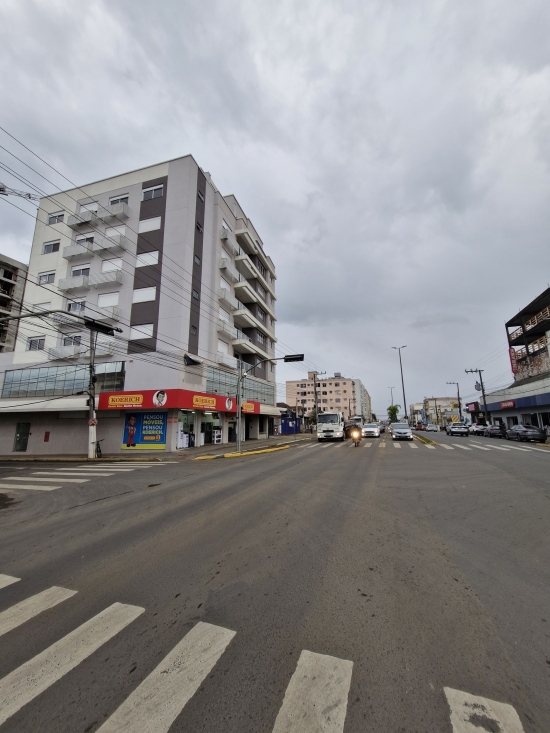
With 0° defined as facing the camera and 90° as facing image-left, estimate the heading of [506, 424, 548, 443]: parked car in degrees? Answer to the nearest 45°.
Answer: approximately 135°

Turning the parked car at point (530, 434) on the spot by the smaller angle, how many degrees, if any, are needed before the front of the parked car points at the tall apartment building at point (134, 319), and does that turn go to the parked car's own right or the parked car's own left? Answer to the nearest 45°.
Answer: approximately 90° to the parked car's own left

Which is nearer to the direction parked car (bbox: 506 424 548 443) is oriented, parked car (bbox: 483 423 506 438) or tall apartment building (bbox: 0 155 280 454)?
the parked car

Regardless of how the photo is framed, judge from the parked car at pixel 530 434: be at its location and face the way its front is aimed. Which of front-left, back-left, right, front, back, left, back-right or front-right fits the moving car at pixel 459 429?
front

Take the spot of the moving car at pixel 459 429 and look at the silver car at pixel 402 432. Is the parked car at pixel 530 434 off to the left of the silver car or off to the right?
left

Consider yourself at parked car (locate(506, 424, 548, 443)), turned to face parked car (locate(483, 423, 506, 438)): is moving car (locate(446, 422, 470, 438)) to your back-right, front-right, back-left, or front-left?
front-left

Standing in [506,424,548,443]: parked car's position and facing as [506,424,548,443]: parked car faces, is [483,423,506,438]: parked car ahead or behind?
ahead

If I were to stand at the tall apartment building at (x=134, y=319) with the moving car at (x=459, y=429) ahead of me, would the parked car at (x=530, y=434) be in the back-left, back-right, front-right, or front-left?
front-right
